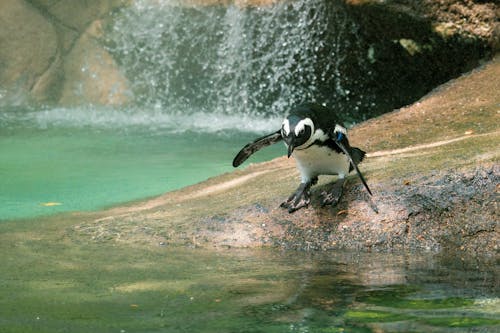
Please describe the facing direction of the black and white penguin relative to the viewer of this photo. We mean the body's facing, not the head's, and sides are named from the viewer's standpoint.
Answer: facing the viewer and to the left of the viewer
